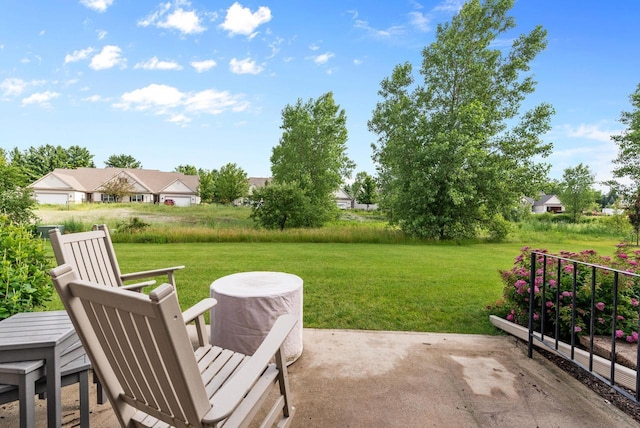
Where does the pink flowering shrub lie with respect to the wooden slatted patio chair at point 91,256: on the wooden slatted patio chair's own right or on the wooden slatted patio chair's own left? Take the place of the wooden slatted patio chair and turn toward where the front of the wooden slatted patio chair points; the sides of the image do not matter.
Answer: on the wooden slatted patio chair's own right

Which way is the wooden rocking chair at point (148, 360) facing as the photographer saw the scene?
facing away from the viewer and to the right of the viewer

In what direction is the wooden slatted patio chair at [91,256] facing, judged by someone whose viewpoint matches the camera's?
facing away from the viewer and to the right of the viewer

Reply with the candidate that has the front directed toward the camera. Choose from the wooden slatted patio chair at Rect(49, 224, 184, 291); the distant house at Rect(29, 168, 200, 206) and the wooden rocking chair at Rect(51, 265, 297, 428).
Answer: the distant house

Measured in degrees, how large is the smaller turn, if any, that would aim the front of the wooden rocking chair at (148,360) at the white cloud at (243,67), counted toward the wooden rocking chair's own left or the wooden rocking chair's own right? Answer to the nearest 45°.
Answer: approximately 45° to the wooden rocking chair's own left

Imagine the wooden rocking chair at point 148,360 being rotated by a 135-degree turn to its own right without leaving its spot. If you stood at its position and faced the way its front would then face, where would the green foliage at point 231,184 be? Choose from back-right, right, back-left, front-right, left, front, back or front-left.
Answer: back

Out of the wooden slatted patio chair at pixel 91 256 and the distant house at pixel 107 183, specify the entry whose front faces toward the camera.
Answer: the distant house

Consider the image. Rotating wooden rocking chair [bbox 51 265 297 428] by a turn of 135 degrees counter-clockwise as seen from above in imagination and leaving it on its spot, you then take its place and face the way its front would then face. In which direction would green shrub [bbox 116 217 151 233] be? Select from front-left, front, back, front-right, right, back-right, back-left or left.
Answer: right

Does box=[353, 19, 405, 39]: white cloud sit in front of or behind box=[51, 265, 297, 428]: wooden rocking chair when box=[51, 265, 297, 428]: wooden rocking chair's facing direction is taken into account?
in front

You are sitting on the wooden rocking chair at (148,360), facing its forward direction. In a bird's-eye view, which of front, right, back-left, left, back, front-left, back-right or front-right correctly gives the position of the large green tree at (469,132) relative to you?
front

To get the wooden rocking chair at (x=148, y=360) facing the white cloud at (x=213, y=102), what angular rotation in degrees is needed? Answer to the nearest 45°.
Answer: approximately 45° to its left

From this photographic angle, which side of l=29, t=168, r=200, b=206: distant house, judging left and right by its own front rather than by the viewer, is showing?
front

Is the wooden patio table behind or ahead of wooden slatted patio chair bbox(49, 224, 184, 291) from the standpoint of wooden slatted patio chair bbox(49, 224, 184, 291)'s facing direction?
behind

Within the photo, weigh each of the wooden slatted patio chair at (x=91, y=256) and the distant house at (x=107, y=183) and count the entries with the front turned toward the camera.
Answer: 1

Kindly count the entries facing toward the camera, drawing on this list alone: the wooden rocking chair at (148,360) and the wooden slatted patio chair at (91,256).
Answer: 0

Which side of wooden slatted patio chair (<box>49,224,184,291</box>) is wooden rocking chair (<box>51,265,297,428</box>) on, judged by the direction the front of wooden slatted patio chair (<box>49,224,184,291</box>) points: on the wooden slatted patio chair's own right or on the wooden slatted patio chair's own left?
on the wooden slatted patio chair's own right

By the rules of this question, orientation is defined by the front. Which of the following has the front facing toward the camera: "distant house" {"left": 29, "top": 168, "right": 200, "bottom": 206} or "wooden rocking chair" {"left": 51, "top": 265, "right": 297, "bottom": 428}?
the distant house

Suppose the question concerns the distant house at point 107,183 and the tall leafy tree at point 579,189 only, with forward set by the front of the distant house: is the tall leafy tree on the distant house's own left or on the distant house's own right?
on the distant house's own left
